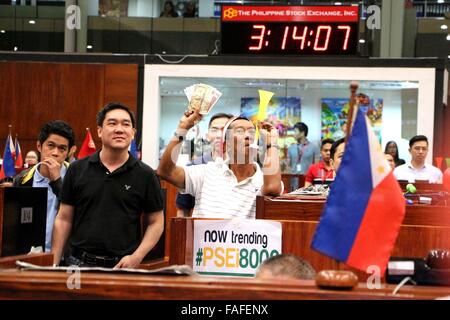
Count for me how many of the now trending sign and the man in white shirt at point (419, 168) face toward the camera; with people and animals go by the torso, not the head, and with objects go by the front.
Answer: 2

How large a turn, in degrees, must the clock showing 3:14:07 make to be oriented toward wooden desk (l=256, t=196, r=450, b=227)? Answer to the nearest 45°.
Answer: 0° — it already faces it

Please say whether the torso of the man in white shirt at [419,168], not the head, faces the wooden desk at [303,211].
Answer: yes

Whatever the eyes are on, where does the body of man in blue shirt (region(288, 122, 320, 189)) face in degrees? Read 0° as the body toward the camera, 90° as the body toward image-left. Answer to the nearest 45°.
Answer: approximately 45°

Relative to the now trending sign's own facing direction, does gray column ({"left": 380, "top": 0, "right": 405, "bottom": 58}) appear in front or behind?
behind

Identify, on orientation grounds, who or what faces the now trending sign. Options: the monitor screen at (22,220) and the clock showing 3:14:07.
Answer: the clock showing 3:14:07
